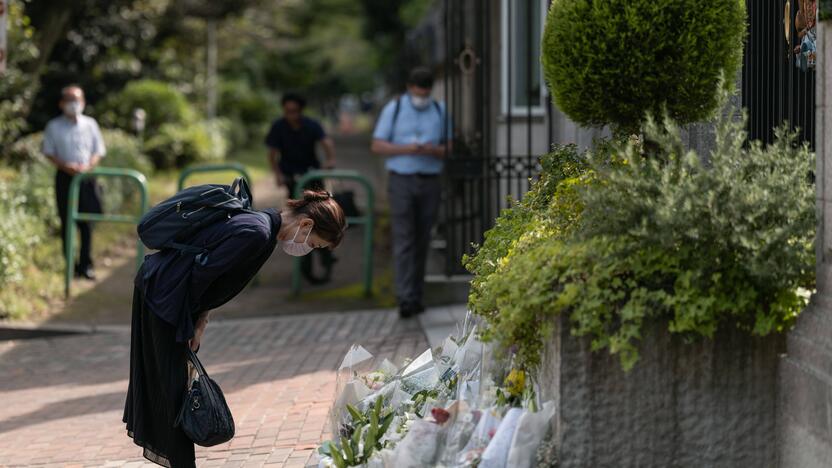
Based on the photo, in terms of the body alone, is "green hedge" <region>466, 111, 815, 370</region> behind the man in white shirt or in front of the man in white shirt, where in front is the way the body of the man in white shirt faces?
in front

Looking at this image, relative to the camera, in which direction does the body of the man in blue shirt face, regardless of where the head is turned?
toward the camera

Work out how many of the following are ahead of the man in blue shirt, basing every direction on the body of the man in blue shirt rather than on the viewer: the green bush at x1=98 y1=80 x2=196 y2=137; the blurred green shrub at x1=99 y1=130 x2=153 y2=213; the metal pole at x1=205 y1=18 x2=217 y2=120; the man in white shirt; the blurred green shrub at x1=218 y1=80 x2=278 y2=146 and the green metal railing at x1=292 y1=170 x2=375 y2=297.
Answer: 0

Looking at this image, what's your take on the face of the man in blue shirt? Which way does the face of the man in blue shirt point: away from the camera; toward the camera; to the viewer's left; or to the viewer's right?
toward the camera

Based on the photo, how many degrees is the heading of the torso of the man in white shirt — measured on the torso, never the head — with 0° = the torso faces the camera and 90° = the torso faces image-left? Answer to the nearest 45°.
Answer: approximately 0°

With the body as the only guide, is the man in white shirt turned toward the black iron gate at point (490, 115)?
no

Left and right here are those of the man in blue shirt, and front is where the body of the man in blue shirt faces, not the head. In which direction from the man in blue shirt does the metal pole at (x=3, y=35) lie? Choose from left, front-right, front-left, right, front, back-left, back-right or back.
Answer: right

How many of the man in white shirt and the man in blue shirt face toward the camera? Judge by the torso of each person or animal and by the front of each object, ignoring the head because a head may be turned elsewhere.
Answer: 2

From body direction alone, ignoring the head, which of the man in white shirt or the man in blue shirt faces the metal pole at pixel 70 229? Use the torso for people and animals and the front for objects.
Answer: the man in white shirt

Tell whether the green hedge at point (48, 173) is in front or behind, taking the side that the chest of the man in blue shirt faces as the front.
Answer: behind

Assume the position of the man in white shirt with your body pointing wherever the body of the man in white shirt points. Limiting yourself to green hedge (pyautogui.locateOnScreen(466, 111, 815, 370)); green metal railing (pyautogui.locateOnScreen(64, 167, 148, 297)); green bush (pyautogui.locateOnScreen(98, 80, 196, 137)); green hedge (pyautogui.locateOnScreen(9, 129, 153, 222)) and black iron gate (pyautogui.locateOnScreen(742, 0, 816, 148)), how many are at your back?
2

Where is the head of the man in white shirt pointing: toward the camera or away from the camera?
toward the camera

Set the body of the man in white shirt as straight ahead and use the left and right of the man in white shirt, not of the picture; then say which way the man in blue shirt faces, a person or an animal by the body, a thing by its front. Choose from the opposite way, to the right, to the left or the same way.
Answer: the same way

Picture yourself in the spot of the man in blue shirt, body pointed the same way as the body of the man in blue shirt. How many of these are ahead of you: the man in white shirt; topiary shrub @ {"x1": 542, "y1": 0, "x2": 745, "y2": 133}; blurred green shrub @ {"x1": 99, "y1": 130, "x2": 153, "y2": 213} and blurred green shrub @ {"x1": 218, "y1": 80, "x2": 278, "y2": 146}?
1

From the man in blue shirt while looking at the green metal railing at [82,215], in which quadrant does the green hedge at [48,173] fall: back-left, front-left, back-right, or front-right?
front-right

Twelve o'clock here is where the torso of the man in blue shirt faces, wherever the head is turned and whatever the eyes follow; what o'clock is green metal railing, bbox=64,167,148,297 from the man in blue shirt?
The green metal railing is roughly at 4 o'clock from the man in blue shirt.

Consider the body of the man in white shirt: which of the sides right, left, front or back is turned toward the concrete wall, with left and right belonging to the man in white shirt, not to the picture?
front

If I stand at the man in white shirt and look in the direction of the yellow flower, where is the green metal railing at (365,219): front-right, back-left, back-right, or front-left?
front-left

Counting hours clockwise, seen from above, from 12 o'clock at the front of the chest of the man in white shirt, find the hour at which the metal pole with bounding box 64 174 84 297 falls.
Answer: The metal pole is roughly at 12 o'clock from the man in white shirt.

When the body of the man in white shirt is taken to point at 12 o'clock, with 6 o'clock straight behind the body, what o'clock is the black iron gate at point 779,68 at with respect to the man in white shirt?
The black iron gate is roughly at 11 o'clock from the man in white shirt.
